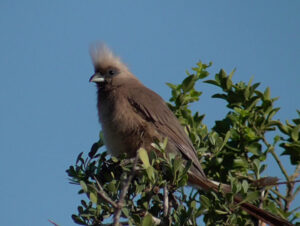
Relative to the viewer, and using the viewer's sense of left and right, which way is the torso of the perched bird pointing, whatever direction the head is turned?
facing the viewer and to the left of the viewer
